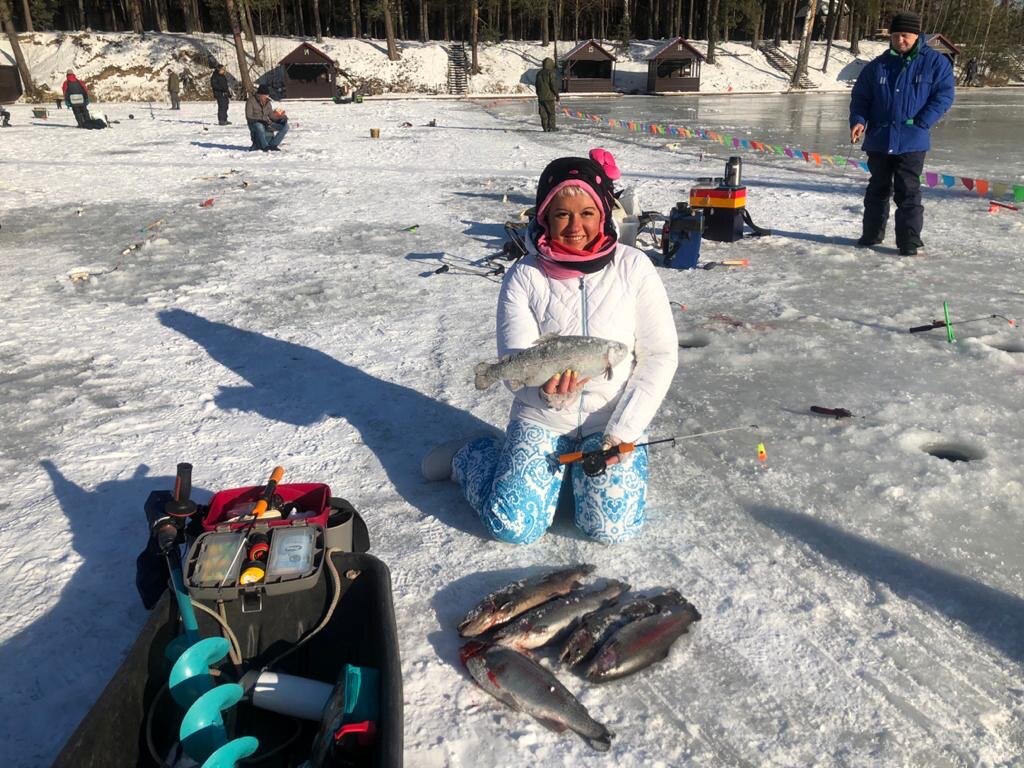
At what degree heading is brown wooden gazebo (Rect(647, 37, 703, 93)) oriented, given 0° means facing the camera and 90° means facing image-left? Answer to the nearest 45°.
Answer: approximately 0°

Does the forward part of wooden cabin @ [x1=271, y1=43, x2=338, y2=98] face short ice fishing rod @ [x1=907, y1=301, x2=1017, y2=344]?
yes

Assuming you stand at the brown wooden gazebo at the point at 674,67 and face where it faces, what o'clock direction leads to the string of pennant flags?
The string of pennant flags is roughly at 12 o'clock from the brown wooden gazebo.

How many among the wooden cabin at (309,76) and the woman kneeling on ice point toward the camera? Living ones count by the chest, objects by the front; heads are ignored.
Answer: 2

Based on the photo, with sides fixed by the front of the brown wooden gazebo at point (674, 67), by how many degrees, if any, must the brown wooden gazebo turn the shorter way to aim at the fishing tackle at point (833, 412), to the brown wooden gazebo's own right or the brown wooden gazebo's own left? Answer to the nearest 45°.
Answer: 0° — it already faces it
